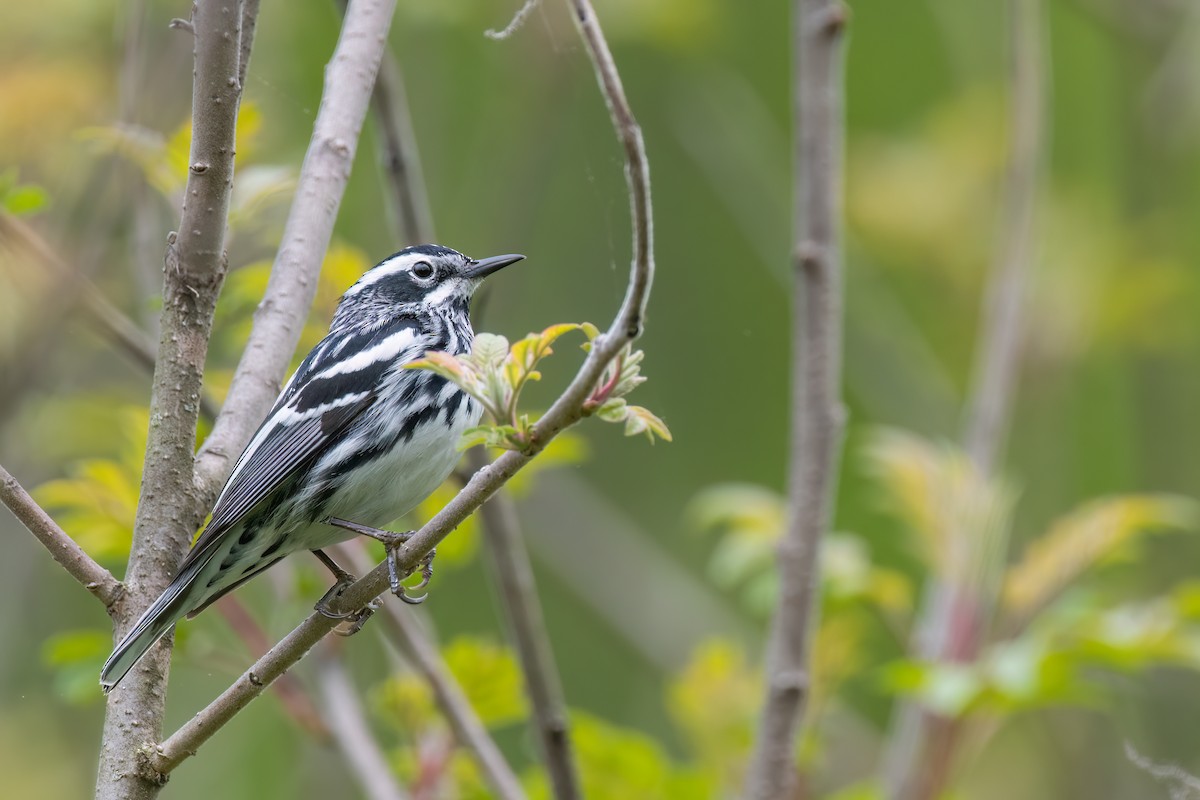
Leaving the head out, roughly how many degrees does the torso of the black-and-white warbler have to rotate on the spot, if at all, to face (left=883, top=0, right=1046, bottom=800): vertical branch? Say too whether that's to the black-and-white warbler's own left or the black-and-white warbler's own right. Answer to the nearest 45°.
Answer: approximately 45° to the black-and-white warbler's own left

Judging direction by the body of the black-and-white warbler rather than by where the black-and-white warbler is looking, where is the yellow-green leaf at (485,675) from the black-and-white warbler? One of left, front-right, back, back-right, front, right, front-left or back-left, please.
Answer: left

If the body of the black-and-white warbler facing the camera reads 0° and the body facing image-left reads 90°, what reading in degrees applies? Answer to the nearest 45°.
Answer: approximately 270°
